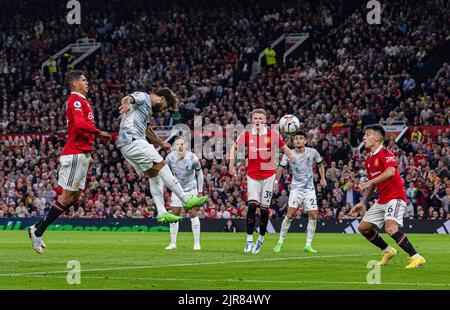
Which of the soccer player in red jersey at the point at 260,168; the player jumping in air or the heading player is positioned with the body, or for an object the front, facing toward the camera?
the soccer player in red jersey

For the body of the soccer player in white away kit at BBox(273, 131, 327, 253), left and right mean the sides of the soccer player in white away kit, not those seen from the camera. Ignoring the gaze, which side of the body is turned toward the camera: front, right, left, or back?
front

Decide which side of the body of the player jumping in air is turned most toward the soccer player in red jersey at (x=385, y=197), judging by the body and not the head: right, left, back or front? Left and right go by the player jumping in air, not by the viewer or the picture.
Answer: front

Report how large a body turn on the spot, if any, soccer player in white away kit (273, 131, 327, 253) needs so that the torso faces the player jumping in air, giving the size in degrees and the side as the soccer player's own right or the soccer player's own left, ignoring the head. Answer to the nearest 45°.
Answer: approximately 45° to the soccer player's own right

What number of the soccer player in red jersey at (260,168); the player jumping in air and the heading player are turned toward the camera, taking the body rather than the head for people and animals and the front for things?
1

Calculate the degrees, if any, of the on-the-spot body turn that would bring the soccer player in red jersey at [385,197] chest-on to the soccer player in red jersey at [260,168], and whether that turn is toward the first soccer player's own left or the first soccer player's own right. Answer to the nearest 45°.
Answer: approximately 90° to the first soccer player's own right

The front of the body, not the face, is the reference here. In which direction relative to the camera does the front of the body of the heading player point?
to the viewer's right

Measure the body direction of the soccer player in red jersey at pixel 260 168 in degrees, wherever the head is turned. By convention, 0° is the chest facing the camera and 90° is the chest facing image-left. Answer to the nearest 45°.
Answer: approximately 0°
